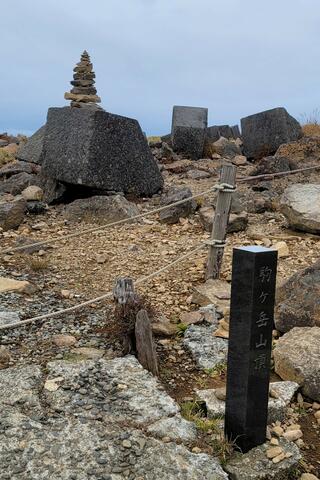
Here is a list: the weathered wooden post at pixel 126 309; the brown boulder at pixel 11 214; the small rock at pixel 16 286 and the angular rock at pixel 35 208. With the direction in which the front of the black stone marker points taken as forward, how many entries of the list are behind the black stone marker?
4

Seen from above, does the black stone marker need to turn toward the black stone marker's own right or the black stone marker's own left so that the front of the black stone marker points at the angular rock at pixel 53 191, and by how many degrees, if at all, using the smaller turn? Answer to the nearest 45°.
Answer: approximately 180°

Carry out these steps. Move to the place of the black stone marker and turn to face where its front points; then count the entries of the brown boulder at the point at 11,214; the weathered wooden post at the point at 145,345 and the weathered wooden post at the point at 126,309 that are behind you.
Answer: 3

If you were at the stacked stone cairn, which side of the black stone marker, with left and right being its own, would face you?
back

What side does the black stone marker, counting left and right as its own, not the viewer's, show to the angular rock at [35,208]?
back

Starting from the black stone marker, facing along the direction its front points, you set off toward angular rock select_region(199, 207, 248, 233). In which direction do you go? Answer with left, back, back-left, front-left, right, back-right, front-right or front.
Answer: back-left

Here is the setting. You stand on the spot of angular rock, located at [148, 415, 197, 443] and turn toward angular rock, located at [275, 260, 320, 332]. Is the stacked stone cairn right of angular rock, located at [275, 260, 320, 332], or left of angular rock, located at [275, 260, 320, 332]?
left

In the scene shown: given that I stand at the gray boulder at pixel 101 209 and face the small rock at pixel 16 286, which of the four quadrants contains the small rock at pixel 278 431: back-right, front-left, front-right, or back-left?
front-left

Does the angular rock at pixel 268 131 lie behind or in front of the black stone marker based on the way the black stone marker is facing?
behind

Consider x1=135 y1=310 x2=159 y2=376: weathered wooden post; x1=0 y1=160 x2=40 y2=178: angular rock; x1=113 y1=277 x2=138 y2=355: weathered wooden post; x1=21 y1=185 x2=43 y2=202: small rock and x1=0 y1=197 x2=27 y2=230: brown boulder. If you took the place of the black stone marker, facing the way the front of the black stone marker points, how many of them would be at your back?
5

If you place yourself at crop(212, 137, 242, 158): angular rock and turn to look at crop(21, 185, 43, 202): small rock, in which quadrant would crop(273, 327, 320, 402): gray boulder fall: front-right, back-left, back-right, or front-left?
front-left

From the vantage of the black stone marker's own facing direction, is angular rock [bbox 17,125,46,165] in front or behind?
behind

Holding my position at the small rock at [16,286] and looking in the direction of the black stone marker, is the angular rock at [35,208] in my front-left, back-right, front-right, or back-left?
back-left

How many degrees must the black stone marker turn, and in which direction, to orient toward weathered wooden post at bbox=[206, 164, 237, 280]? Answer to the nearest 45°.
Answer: approximately 135° to its left

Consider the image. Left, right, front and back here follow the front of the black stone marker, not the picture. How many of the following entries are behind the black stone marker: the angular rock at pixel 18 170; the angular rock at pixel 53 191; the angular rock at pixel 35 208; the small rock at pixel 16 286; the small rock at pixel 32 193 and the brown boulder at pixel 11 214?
6

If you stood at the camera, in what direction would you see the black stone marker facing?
facing the viewer and to the right of the viewer

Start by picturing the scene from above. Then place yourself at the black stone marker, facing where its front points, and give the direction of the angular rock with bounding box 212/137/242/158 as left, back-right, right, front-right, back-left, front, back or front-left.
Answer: back-left
